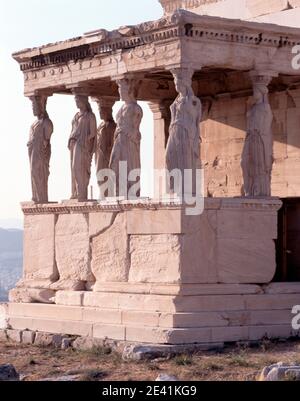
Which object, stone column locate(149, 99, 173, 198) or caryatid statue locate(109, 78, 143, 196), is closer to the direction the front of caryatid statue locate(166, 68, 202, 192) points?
the caryatid statue

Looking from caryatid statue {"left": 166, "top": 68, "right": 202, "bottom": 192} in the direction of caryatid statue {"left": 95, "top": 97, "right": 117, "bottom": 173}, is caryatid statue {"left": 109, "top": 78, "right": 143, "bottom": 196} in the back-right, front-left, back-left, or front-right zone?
front-left

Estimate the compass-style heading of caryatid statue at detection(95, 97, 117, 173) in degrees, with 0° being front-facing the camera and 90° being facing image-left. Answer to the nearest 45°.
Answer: approximately 45°

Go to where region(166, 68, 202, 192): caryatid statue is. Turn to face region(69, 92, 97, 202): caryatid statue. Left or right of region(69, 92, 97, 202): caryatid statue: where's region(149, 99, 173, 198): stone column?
right

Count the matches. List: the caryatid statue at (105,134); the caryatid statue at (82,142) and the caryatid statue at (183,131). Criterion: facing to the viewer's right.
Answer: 0

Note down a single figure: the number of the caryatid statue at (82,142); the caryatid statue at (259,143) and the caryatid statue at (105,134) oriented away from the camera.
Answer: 0

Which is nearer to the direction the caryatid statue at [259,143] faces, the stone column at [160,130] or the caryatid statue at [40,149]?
the caryatid statue

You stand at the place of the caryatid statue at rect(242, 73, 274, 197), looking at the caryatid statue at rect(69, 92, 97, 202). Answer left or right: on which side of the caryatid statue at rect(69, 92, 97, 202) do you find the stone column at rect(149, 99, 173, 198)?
right

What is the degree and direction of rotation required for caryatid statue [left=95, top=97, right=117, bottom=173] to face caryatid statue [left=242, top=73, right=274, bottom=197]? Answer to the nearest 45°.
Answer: approximately 90° to its left

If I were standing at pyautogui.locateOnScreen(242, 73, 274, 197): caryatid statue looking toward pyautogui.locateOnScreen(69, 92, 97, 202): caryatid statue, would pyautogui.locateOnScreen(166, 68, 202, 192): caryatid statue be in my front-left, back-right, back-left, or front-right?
front-left

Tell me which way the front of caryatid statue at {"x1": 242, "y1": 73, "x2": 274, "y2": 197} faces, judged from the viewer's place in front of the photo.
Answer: facing the viewer and to the left of the viewer
